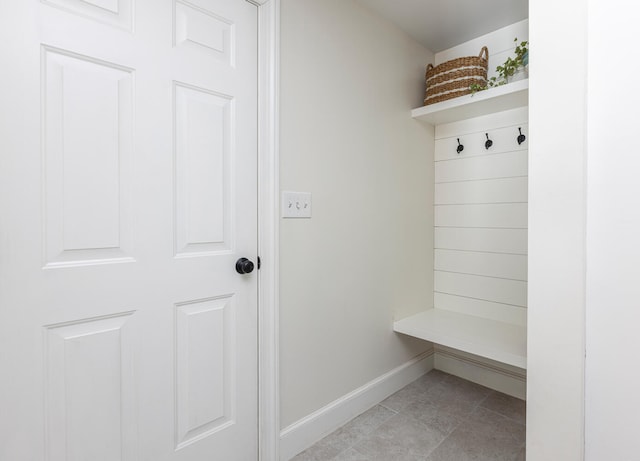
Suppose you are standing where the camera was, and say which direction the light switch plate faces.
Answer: facing the viewer and to the right of the viewer

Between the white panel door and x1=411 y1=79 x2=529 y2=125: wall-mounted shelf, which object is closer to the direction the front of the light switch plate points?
the wall-mounted shelf

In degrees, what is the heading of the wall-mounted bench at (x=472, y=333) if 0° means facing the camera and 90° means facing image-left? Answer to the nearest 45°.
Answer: approximately 45°

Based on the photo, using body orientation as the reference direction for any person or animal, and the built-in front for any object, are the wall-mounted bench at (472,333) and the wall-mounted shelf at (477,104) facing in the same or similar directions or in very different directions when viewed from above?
same or similar directions

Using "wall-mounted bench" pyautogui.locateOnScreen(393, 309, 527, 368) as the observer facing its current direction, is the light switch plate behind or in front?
in front

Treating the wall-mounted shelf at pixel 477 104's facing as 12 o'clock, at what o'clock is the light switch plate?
The light switch plate is roughly at 12 o'clock from the wall-mounted shelf.

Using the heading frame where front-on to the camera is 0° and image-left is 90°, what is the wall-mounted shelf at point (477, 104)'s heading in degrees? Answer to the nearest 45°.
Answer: approximately 45°

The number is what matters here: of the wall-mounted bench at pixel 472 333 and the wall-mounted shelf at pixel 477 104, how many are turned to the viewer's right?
0

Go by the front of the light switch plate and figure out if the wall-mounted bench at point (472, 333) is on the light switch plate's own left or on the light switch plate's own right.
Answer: on the light switch plate's own left
